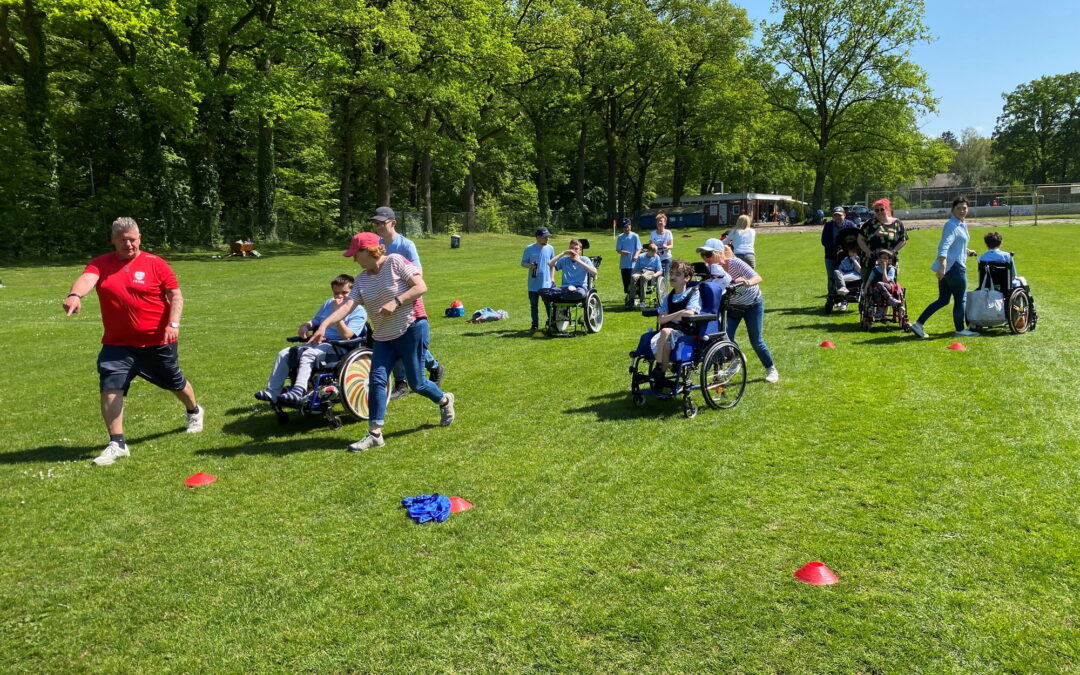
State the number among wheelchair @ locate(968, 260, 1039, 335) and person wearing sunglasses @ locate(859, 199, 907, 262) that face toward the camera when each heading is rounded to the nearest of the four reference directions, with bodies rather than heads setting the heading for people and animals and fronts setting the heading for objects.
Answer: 1

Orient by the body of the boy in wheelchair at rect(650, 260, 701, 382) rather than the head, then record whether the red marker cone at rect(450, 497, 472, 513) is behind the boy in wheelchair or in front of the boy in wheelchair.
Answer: in front

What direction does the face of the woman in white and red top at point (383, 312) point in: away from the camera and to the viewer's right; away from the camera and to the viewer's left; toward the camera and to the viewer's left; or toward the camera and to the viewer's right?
toward the camera and to the viewer's left

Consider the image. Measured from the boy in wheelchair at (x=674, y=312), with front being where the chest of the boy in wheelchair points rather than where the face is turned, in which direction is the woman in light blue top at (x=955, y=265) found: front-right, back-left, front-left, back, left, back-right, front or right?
back

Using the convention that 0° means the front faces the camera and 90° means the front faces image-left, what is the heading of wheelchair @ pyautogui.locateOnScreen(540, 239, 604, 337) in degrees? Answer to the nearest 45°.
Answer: approximately 45°

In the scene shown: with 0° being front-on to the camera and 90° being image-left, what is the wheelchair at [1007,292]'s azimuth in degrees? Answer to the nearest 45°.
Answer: approximately 225°

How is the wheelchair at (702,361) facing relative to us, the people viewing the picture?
facing the viewer and to the left of the viewer

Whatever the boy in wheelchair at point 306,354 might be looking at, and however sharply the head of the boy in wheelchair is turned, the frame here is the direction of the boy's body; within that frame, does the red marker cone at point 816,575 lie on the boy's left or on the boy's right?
on the boy's left

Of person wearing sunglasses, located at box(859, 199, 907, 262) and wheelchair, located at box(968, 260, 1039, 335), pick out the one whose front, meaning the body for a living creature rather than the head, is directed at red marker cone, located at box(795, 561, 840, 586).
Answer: the person wearing sunglasses

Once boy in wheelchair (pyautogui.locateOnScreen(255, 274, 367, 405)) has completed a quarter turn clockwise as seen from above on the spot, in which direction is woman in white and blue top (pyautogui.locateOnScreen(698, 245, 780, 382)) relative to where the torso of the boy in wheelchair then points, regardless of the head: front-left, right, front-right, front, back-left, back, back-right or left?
back-right

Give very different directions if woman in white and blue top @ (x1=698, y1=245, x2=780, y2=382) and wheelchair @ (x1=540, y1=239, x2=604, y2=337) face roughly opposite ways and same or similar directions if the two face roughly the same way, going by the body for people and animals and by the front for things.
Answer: same or similar directions

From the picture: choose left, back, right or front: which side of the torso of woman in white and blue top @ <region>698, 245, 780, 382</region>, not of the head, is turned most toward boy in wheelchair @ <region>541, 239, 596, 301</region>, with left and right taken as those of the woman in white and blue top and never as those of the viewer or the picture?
right

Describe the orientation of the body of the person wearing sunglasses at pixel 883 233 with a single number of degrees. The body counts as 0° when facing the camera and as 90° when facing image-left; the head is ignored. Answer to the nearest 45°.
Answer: approximately 0°

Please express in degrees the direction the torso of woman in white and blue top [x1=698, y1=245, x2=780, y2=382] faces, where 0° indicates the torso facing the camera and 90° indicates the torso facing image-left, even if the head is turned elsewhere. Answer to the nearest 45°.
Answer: approximately 45°

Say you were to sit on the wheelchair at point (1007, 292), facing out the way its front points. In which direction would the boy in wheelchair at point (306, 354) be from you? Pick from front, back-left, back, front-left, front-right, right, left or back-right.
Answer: back

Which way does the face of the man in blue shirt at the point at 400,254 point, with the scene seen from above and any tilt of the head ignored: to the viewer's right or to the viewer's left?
to the viewer's left

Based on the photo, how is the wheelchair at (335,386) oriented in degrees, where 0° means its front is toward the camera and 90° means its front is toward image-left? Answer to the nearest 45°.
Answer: approximately 45°

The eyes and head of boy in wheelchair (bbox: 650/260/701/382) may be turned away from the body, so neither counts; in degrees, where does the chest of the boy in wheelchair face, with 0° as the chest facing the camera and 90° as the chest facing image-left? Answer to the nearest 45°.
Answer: approximately 45°
